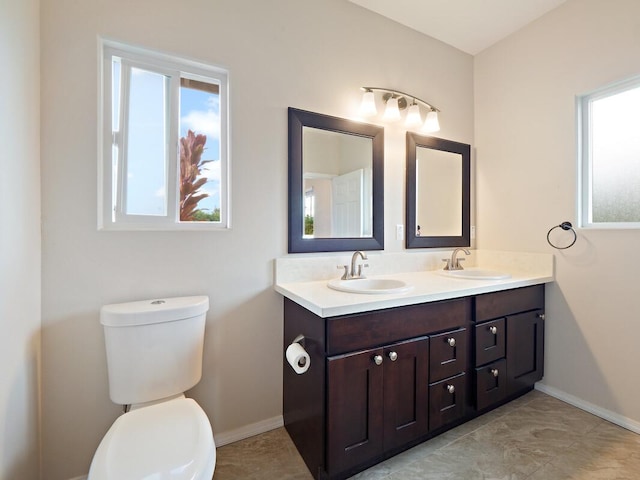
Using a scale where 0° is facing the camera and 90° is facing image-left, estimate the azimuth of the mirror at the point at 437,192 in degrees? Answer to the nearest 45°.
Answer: approximately 315°

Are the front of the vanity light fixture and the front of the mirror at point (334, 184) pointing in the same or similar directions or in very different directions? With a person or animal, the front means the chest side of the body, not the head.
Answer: same or similar directions

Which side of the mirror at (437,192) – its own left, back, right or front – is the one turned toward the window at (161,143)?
right

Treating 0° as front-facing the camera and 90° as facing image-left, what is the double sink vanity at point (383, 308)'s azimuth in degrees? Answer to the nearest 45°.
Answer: approximately 315°

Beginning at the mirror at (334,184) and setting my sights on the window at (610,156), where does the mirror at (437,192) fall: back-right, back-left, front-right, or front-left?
front-left

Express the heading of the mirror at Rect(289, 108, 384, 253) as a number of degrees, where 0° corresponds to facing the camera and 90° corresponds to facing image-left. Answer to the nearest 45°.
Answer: approximately 315°

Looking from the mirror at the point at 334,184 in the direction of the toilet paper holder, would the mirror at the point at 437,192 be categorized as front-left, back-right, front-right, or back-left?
back-left

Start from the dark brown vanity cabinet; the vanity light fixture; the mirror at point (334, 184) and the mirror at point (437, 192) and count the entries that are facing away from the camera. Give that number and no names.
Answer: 0

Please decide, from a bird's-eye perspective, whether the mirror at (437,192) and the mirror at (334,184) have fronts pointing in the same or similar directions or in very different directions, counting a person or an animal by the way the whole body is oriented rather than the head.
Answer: same or similar directions

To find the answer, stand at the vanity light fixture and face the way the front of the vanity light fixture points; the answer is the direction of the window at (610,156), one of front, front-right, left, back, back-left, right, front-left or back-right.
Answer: front-left

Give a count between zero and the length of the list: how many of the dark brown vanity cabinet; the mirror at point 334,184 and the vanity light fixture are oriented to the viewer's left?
0

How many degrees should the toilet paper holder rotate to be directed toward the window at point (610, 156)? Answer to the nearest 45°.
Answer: approximately 135° to its left

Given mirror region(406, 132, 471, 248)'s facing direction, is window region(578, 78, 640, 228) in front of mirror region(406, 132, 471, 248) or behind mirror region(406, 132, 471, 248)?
in front

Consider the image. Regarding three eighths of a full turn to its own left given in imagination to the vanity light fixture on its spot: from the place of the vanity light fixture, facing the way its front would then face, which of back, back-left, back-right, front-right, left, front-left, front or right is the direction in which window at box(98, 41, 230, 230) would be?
back-left
